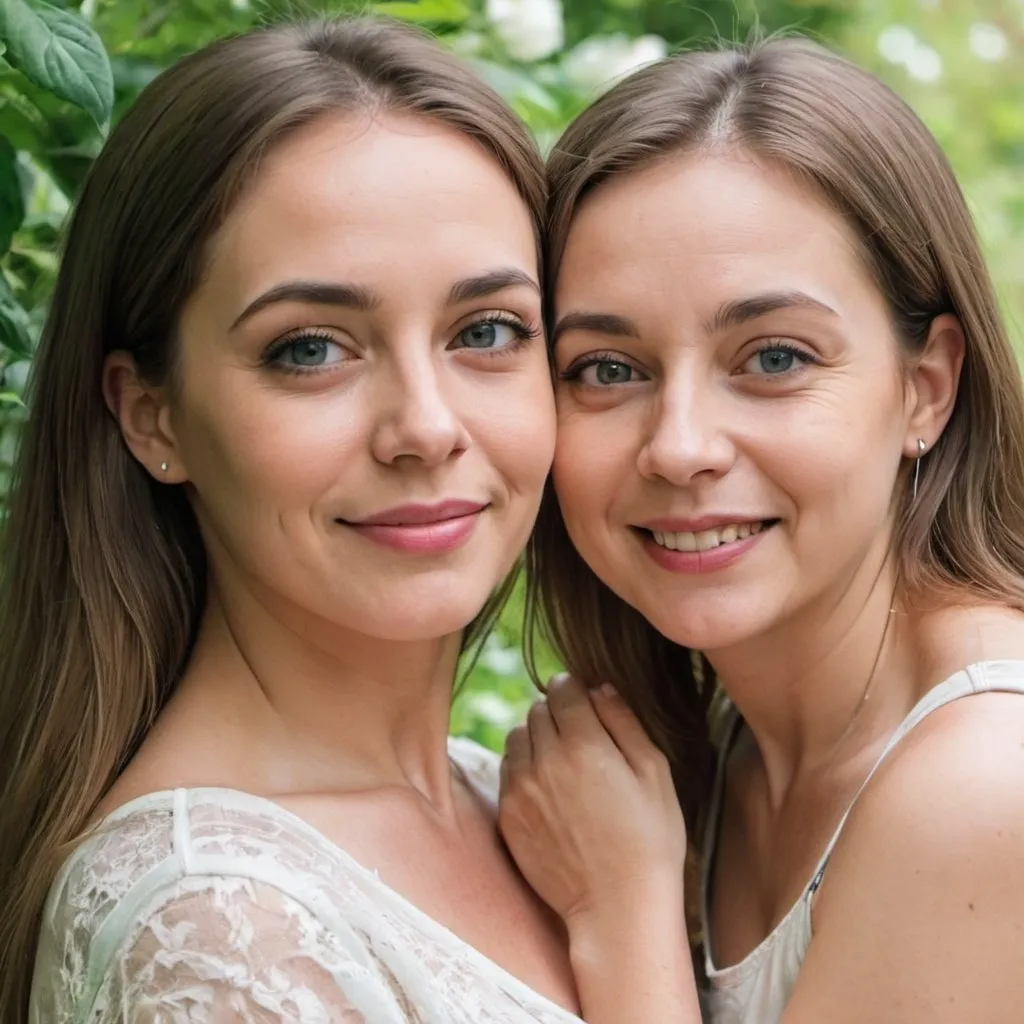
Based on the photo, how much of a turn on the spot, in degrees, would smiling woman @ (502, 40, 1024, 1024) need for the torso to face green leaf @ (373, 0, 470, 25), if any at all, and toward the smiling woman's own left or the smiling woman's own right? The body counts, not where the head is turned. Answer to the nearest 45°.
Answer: approximately 90° to the smiling woman's own right

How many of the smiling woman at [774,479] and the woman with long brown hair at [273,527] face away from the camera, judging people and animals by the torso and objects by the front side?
0

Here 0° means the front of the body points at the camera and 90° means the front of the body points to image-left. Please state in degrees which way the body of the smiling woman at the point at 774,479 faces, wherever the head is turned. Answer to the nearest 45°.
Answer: approximately 45°

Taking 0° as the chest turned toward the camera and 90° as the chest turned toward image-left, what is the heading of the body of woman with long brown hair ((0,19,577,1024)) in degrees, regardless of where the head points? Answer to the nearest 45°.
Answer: approximately 315°

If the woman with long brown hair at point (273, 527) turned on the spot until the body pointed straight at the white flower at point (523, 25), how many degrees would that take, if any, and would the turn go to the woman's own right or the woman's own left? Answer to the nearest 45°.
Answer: approximately 135° to the woman's own left

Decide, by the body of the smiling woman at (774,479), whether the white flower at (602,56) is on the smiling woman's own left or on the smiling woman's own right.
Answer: on the smiling woman's own right

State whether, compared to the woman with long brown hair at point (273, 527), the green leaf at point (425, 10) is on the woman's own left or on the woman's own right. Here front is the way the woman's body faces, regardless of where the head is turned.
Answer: on the woman's own left

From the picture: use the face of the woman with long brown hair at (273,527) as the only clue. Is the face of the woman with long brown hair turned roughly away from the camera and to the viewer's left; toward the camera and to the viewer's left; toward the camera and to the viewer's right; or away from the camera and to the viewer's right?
toward the camera and to the viewer's right
